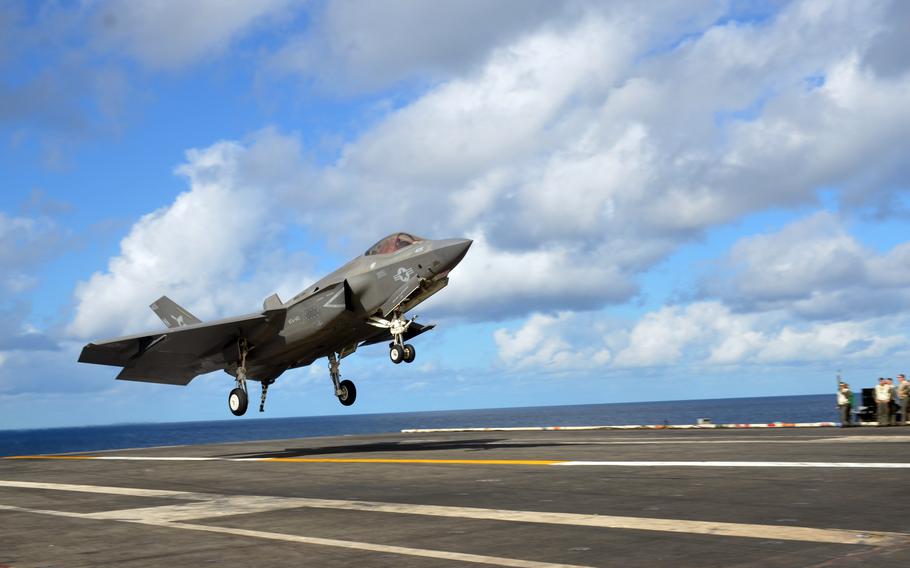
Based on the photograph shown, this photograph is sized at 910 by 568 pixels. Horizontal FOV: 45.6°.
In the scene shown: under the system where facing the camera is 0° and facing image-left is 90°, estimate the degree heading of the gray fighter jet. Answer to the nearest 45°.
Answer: approximately 315°
